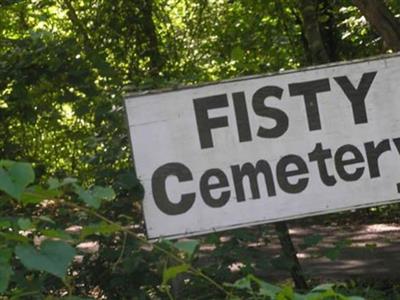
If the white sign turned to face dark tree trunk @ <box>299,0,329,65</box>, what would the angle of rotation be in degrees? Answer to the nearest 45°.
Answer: approximately 180°

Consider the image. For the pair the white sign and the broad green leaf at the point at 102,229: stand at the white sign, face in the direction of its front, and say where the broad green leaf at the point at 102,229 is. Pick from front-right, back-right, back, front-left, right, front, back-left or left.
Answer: front-right

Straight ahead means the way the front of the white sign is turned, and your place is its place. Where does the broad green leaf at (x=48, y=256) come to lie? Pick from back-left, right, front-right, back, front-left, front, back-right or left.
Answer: front-right

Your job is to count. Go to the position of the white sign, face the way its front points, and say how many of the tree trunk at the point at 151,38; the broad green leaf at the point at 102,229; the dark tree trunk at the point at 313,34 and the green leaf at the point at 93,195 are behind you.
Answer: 2

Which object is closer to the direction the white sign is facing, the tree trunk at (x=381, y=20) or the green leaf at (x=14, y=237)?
the green leaf

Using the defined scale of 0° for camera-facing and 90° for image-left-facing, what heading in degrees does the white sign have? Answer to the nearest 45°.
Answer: approximately 0°

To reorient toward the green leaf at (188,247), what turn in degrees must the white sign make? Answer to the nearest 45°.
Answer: approximately 45° to its right

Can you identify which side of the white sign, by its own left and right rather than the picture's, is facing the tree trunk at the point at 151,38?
back
